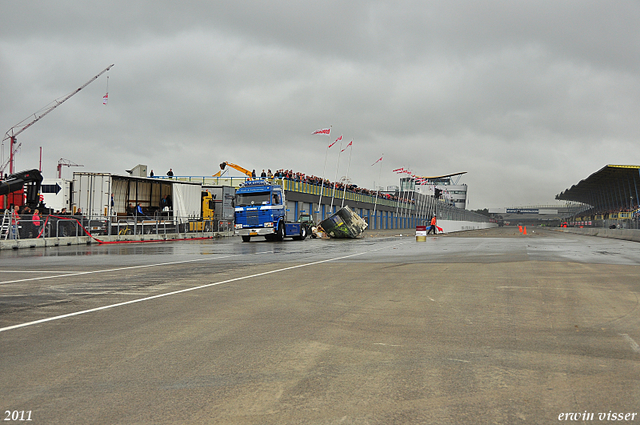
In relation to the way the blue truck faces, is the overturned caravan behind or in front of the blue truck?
behind

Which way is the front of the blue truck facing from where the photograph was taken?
facing the viewer and to the left of the viewer

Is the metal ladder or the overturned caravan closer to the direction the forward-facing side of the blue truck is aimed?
the metal ladder

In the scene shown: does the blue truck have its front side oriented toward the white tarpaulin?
no

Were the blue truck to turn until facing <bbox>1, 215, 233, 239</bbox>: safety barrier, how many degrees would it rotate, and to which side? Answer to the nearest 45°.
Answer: approximately 45° to its right

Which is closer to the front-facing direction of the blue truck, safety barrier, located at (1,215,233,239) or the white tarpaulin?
the safety barrier

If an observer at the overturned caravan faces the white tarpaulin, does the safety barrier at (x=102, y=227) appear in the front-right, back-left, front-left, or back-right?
front-left
